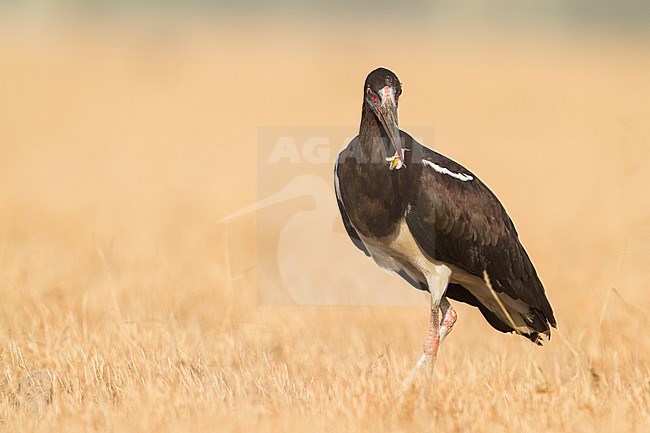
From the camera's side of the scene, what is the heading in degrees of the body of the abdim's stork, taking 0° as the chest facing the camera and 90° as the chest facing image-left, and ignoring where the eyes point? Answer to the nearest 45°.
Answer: approximately 45°
